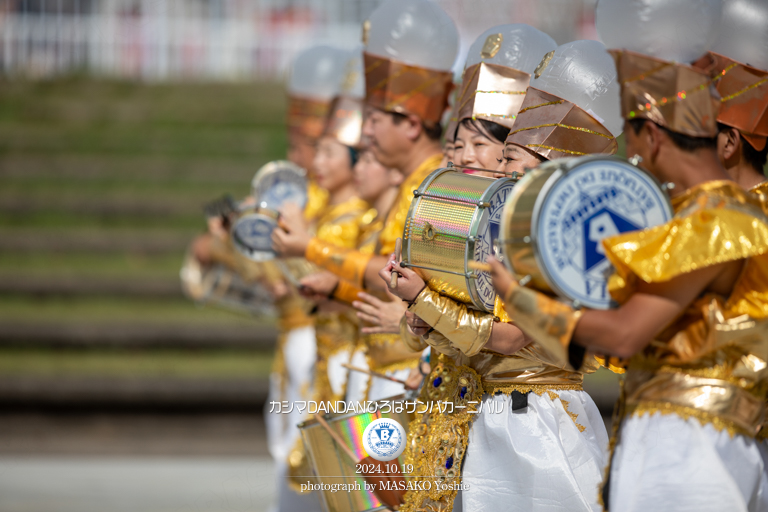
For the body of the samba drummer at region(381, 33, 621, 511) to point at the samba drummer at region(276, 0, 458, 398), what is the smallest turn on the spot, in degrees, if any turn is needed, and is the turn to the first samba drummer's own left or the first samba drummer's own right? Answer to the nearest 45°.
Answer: approximately 45° to the first samba drummer's own right

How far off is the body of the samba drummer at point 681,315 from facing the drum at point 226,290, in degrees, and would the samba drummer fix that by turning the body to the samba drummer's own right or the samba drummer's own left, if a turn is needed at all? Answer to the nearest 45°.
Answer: approximately 45° to the samba drummer's own right

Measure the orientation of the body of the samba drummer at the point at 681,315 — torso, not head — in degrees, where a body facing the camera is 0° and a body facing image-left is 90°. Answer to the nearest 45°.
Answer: approximately 90°

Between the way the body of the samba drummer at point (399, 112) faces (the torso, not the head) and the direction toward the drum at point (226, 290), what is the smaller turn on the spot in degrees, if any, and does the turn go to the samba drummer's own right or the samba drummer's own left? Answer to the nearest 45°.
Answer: approximately 45° to the samba drummer's own right

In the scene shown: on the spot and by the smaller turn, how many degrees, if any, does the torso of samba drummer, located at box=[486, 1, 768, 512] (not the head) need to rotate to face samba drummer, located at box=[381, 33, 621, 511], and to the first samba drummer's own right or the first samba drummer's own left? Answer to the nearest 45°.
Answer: approximately 45° to the first samba drummer's own right

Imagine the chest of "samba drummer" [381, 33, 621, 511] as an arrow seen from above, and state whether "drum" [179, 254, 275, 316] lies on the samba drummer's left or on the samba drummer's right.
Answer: on the samba drummer's right

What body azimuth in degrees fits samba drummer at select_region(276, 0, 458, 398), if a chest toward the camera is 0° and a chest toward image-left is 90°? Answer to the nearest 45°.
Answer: approximately 90°

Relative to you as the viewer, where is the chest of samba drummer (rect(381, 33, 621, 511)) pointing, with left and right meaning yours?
facing to the left of the viewer

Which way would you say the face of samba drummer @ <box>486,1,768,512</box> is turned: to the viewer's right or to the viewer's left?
to the viewer's left

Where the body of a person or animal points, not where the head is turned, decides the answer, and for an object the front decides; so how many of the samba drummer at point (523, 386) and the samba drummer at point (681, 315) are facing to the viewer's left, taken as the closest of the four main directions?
2

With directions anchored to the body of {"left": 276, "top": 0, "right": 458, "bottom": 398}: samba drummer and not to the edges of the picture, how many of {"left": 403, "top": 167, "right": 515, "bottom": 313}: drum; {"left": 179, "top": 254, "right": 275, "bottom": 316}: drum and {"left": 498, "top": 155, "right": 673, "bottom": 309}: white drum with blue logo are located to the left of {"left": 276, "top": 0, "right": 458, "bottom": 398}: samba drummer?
2

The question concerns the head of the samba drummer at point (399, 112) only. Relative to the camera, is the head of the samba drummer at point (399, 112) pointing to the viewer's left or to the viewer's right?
to the viewer's left
